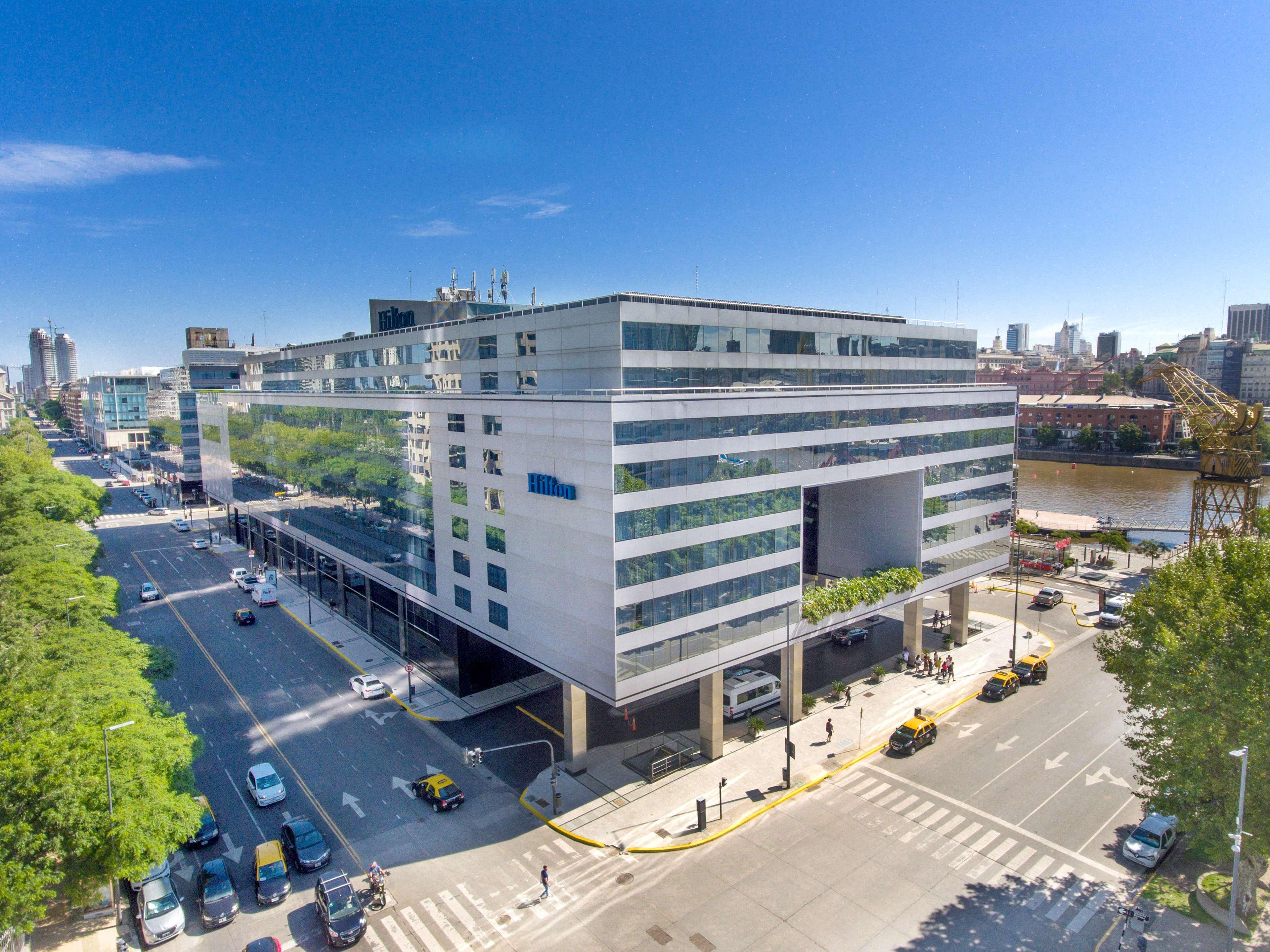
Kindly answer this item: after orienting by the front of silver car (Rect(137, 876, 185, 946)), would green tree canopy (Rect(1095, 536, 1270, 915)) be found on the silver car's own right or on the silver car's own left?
on the silver car's own left

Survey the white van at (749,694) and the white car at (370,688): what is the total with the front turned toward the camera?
0

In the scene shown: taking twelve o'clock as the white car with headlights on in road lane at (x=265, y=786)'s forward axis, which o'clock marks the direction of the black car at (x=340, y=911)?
The black car is roughly at 1 o'clock from the white car with headlights on in road lane.

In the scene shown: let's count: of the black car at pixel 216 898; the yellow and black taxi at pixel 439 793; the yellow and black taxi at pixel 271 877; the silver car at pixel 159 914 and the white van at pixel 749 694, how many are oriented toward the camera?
3

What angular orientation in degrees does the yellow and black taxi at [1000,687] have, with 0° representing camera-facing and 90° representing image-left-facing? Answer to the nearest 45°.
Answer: approximately 45°

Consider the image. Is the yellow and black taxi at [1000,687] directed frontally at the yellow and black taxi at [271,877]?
yes

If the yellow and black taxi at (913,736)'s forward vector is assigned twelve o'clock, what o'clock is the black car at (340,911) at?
The black car is roughly at 12 o'clock from the yellow and black taxi.

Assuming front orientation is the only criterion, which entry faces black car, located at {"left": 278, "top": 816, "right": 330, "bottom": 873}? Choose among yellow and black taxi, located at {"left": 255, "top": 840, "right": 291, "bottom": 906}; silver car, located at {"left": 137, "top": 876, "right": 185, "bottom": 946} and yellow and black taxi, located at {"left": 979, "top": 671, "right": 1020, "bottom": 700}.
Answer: yellow and black taxi, located at {"left": 979, "top": 671, "right": 1020, "bottom": 700}

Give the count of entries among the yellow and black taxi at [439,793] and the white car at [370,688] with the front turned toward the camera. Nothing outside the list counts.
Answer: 0

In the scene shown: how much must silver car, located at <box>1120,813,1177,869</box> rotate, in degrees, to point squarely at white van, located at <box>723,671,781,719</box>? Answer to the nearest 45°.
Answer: approximately 45° to its right

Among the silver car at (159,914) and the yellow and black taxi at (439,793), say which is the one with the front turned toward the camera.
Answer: the silver car

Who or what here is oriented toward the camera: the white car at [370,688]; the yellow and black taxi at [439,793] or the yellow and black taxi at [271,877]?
the yellow and black taxi at [271,877]

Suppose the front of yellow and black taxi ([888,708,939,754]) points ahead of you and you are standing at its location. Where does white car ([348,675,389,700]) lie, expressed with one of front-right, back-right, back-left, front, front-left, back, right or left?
front-right

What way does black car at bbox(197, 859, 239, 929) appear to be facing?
toward the camera

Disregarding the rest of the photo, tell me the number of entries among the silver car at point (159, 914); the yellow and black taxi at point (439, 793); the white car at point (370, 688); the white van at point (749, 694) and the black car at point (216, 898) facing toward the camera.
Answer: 2

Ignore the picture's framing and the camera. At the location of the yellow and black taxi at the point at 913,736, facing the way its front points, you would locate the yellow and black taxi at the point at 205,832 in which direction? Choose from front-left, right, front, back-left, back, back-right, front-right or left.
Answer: front

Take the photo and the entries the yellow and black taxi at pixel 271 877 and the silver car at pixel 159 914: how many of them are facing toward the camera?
2
